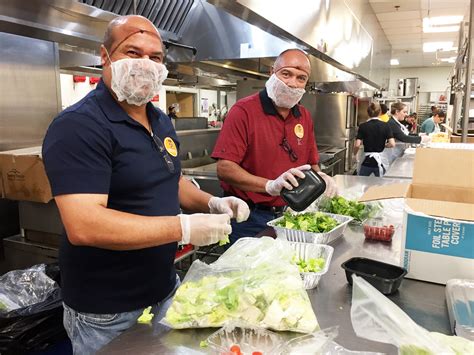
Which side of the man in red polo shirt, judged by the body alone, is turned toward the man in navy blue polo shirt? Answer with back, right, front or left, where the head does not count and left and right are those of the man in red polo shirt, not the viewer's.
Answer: right

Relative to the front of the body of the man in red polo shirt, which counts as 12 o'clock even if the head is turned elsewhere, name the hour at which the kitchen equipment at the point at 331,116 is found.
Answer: The kitchen equipment is roughly at 8 o'clock from the man in red polo shirt.

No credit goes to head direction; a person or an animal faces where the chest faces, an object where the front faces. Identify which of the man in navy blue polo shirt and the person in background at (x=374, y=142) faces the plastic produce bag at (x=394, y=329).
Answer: the man in navy blue polo shirt

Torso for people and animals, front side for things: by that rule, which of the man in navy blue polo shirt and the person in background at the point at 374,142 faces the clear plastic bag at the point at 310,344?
the man in navy blue polo shirt

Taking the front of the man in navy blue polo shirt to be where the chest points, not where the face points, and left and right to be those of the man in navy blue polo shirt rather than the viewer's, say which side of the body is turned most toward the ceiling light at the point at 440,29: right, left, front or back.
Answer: left

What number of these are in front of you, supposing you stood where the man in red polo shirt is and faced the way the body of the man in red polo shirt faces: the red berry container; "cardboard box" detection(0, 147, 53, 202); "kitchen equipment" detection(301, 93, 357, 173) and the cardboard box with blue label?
2
